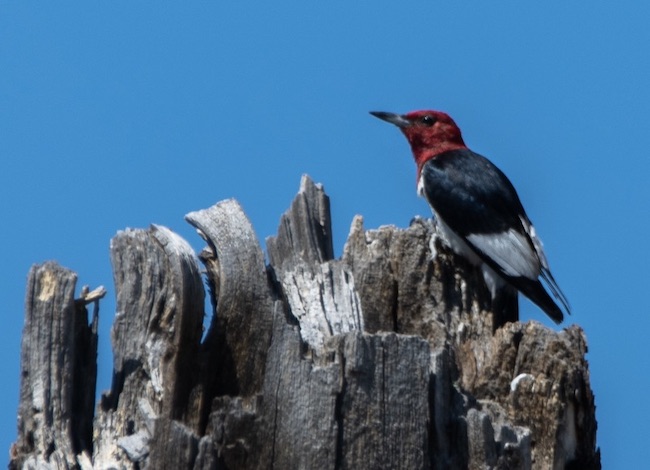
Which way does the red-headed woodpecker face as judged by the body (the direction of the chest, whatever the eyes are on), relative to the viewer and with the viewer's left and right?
facing to the left of the viewer
